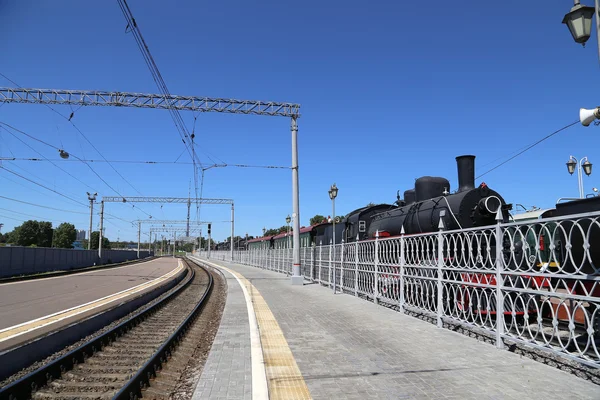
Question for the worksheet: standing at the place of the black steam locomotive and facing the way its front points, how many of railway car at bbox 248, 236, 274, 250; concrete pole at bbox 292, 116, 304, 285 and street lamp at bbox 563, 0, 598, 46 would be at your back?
2

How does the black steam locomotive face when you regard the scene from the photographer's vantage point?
facing the viewer and to the right of the viewer

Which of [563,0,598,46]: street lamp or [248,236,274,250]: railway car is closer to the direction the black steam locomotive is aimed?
the street lamp

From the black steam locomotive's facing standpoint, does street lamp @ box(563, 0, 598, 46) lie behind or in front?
in front

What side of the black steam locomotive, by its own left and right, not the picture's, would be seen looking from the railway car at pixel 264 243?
back

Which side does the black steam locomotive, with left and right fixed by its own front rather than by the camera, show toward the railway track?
right

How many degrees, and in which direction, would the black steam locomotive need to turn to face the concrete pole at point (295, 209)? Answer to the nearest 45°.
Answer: approximately 180°

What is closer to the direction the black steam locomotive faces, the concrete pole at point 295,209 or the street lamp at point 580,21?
the street lamp
